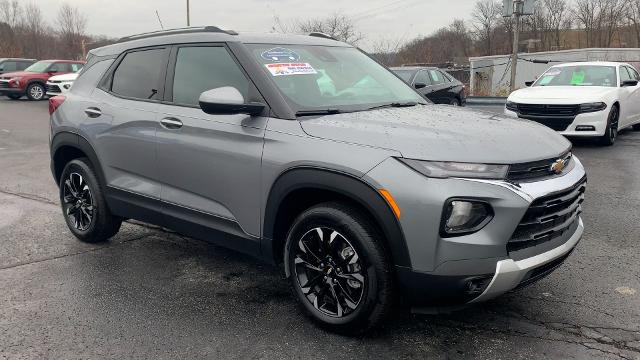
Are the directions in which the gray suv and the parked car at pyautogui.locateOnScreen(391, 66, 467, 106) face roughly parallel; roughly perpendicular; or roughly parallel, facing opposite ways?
roughly perpendicular

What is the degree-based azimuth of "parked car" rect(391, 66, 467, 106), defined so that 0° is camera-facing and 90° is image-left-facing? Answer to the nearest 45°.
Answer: approximately 45°

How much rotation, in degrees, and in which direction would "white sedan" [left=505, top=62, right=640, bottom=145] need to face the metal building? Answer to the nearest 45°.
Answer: approximately 135° to its right

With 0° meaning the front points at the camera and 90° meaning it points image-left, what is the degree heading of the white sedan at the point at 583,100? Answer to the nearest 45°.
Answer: approximately 45°

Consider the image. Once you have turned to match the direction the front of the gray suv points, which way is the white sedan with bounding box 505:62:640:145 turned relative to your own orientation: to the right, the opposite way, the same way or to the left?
to the right

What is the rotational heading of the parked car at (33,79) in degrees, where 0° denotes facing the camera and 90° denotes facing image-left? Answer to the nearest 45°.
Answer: approximately 45°

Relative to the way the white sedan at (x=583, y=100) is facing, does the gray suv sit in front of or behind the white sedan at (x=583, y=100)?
in front

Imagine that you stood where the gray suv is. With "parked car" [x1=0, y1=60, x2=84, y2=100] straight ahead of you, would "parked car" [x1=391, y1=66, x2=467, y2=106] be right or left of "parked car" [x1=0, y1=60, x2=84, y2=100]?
right

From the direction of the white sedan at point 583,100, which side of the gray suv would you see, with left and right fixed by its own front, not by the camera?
left

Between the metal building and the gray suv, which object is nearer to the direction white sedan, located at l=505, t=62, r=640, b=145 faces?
the gray suv
